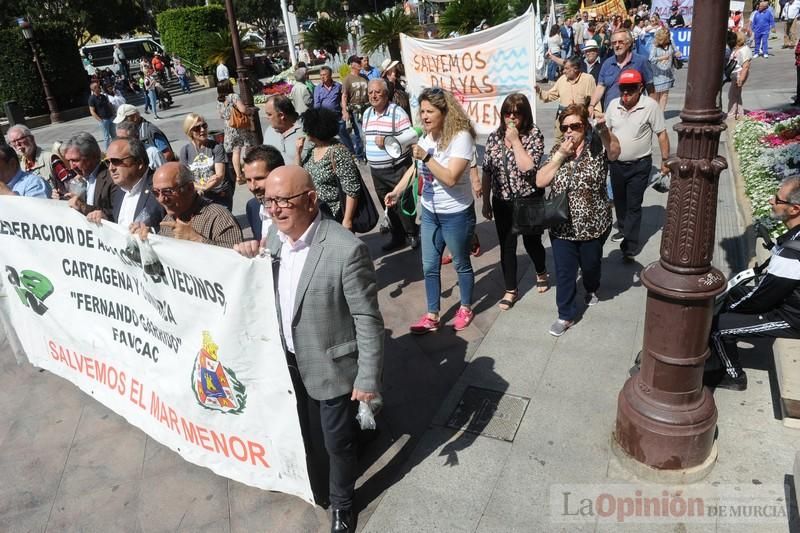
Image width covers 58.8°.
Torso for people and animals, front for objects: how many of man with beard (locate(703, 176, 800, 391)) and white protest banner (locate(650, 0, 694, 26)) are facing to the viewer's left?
1

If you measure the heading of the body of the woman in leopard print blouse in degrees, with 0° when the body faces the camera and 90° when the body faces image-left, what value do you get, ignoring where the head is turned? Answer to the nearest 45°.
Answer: approximately 45°

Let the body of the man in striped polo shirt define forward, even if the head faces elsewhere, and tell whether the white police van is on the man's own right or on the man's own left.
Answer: on the man's own right

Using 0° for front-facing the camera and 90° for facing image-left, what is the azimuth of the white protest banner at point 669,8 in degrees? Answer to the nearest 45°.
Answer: approximately 0°

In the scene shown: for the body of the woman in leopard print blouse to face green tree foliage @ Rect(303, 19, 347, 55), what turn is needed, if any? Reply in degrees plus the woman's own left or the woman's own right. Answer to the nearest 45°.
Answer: approximately 90° to the woman's own right

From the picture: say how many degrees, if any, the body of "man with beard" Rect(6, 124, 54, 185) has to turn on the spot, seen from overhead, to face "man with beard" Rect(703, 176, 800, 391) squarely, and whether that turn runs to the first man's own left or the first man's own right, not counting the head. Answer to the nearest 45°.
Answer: approximately 90° to the first man's own left

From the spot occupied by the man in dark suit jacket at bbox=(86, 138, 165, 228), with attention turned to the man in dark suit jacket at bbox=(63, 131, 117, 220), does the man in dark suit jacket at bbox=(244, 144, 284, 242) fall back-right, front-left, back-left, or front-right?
back-right

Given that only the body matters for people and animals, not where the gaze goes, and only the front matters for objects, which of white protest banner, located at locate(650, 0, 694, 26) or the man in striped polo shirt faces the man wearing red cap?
the white protest banner

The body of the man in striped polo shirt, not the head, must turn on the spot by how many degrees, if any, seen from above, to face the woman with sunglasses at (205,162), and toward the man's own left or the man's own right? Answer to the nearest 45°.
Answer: approximately 45° to the man's own right

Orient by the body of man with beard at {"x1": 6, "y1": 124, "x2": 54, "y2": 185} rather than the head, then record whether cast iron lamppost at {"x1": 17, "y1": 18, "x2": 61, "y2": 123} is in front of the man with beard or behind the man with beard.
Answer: behind

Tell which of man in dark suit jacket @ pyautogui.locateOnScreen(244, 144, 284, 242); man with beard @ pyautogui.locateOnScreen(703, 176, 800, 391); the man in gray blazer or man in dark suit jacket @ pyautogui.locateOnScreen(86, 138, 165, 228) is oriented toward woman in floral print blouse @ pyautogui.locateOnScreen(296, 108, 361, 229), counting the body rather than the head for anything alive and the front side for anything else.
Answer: the man with beard

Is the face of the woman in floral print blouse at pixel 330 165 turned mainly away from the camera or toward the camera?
away from the camera
